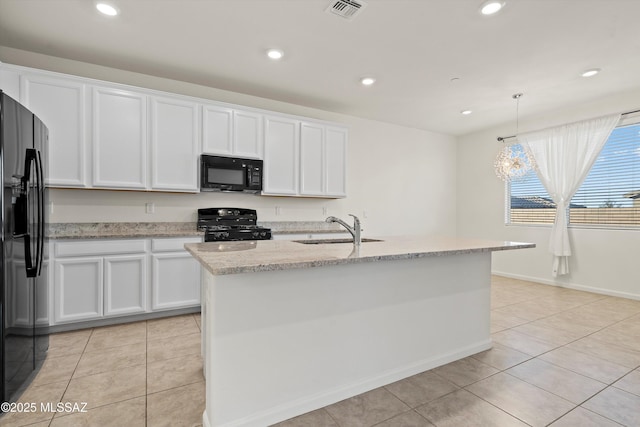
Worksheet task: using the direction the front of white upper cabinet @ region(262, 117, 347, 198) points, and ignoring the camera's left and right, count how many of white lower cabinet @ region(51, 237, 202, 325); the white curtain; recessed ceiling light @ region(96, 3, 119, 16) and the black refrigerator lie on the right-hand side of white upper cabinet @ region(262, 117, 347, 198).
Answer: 3

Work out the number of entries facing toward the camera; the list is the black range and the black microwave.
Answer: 2

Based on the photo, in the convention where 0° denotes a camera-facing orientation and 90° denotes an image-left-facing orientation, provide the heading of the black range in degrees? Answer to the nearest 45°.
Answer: approximately 0°

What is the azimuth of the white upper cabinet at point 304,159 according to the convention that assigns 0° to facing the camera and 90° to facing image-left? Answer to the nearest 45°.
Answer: approximately 315°

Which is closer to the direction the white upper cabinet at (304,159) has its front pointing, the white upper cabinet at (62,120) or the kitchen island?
the kitchen island
